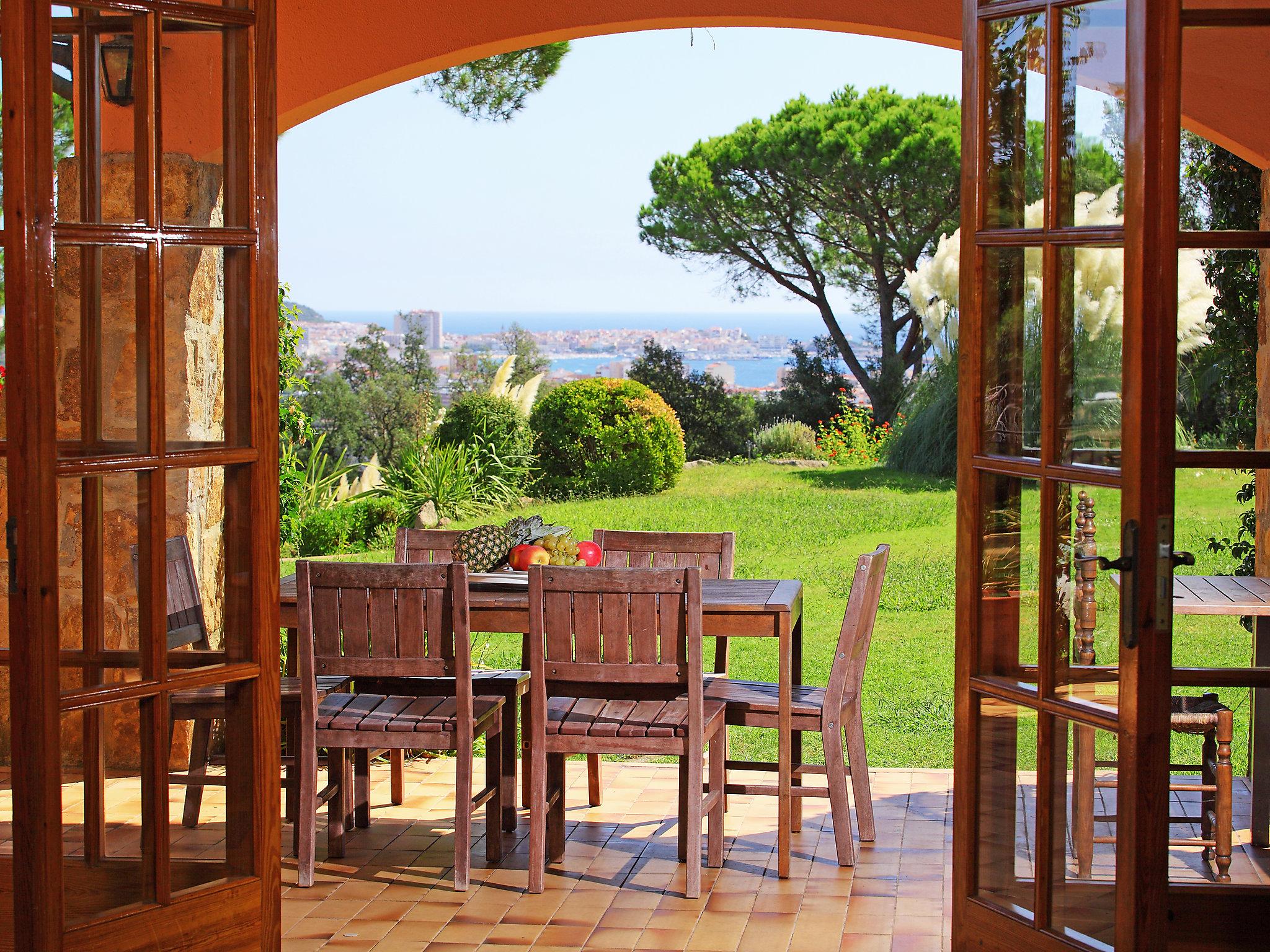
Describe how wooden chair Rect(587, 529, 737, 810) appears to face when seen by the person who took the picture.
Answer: facing the viewer

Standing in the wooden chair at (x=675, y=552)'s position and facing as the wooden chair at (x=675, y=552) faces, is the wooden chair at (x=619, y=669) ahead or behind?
ahead

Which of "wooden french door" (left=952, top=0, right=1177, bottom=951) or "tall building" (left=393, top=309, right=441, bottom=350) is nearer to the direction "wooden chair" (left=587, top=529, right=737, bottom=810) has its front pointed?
the wooden french door

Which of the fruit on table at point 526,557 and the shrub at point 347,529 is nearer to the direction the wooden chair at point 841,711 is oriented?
the fruit on table

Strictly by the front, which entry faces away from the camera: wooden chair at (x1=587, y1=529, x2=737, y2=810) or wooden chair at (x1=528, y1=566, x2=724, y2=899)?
wooden chair at (x1=528, y1=566, x2=724, y2=899)

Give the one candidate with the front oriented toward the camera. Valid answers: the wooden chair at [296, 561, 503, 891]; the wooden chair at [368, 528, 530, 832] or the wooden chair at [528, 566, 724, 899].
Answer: the wooden chair at [368, 528, 530, 832]

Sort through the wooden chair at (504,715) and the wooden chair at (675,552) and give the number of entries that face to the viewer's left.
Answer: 0

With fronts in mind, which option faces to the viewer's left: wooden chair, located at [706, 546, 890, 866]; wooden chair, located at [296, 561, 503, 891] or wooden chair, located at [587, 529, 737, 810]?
wooden chair, located at [706, 546, 890, 866]

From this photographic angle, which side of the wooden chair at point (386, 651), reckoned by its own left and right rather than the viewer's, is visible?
back

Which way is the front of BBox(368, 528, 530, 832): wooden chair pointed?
toward the camera

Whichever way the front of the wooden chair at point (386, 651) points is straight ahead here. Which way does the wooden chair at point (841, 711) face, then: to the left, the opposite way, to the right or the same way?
to the left

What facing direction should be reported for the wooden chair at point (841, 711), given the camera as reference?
facing to the left of the viewer

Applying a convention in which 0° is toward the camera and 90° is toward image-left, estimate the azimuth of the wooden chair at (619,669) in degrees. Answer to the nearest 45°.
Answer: approximately 180°

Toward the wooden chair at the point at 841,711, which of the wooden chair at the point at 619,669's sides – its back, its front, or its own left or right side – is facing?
right

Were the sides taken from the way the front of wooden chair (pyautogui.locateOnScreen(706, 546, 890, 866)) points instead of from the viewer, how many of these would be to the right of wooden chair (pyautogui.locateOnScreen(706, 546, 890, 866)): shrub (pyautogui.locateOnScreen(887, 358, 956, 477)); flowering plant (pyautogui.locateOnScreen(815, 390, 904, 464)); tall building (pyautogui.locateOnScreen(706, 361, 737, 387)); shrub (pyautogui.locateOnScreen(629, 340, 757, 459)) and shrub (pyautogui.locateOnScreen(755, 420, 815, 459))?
5

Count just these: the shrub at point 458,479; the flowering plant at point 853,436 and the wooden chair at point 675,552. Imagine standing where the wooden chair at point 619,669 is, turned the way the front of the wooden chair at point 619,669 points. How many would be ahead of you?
3
